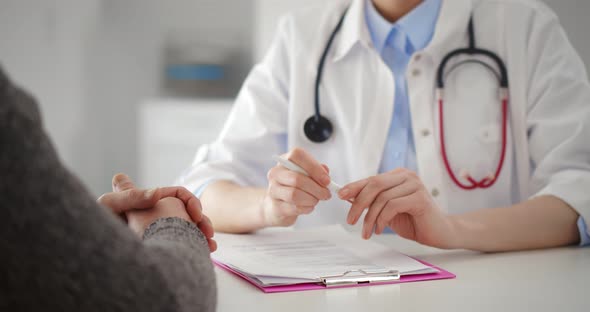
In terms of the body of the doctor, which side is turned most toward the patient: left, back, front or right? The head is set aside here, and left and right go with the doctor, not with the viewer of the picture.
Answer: front

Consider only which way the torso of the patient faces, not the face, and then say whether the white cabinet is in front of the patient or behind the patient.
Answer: in front

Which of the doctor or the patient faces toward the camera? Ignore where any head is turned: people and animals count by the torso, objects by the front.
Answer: the doctor

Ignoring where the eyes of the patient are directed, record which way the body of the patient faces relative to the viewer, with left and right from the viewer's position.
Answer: facing away from the viewer and to the right of the viewer

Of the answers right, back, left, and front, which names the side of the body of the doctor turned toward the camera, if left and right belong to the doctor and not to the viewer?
front

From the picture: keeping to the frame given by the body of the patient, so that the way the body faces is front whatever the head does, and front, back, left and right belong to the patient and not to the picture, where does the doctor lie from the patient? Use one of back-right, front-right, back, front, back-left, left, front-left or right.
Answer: front

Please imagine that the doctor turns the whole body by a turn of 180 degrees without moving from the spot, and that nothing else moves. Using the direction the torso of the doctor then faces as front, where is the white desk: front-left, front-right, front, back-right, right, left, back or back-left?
back

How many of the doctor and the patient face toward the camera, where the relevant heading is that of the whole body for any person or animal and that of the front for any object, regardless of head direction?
1

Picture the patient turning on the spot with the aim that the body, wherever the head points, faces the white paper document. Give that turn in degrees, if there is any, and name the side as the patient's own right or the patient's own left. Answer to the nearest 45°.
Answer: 0° — they already face it

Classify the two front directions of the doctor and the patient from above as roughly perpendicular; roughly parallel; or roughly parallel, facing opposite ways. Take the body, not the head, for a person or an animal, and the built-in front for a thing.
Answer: roughly parallel, facing opposite ways

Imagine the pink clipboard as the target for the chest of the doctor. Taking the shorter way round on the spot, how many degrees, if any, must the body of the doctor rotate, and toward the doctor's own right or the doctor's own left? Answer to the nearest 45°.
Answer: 0° — they already face it
